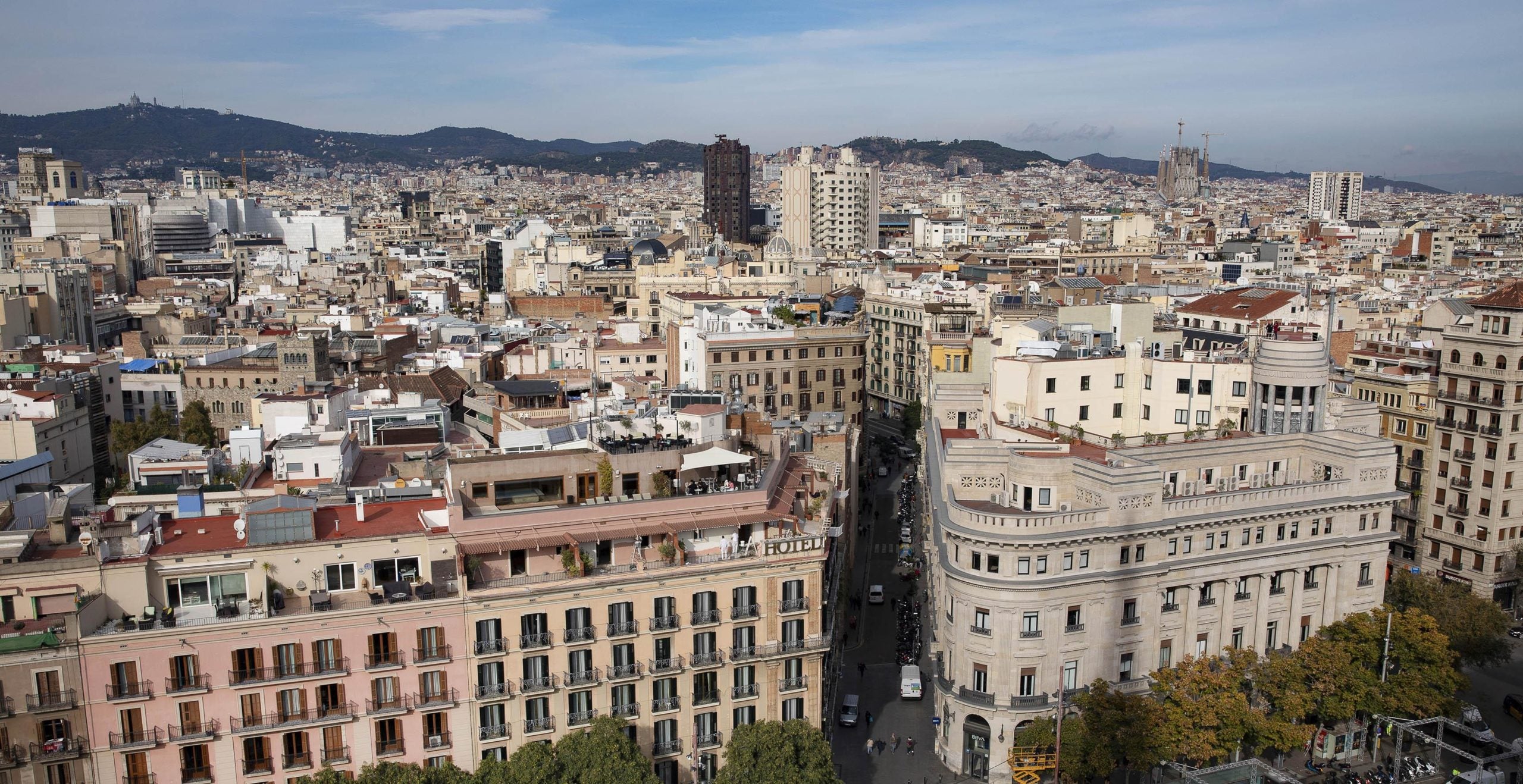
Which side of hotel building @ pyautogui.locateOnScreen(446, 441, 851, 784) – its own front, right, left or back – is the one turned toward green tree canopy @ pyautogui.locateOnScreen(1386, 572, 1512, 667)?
left

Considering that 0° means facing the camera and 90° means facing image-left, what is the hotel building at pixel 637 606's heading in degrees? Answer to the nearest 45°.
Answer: approximately 0°

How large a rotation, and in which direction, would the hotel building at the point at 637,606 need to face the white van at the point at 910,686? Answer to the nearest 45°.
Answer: approximately 135° to its left

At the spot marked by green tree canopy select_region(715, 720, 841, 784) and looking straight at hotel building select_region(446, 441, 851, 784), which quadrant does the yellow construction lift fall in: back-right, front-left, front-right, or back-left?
back-right

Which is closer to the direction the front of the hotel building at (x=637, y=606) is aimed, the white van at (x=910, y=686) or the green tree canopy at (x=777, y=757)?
the green tree canopy

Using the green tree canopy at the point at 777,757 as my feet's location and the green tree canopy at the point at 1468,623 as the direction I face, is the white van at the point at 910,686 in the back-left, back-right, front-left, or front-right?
front-left

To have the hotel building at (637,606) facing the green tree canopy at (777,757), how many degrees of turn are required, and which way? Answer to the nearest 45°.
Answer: approximately 45° to its left

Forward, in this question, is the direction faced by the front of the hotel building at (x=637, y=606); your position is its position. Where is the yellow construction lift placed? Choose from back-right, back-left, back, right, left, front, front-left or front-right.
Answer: left
